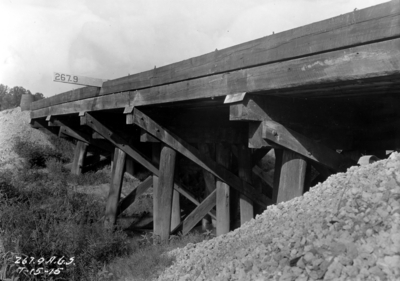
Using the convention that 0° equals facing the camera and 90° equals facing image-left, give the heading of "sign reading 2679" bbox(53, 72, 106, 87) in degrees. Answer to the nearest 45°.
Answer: approximately 0°
